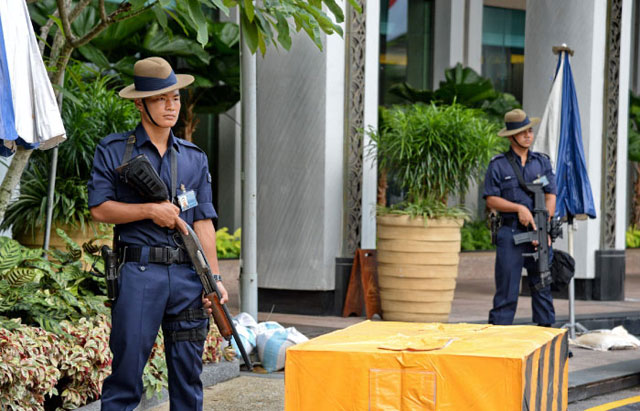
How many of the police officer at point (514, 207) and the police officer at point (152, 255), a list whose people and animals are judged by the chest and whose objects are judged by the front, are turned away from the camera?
0

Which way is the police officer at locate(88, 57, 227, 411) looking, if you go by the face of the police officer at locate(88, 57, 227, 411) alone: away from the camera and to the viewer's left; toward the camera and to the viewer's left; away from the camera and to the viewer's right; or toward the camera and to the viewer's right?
toward the camera and to the viewer's right

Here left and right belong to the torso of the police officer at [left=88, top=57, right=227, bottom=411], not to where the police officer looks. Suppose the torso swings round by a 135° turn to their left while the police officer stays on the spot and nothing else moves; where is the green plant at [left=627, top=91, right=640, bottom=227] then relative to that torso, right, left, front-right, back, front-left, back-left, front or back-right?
front-right

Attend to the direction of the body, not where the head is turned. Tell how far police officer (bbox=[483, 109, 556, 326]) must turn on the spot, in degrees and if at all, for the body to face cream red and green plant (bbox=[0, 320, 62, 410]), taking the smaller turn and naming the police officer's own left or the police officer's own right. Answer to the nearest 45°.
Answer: approximately 90° to the police officer's own right

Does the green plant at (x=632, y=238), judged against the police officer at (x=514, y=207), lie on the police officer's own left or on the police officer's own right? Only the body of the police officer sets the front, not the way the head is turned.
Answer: on the police officer's own left

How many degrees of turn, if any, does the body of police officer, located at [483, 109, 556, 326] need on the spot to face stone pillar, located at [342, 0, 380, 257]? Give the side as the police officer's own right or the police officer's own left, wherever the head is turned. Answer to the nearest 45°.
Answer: approximately 180°

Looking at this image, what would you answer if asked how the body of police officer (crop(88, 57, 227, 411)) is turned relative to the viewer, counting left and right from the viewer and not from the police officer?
facing the viewer and to the right of the viewer

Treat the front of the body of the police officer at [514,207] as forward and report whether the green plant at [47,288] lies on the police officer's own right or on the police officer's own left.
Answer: on the police officer's own right

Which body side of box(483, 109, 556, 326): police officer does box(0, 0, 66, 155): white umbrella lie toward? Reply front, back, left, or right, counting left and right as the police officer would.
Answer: right
